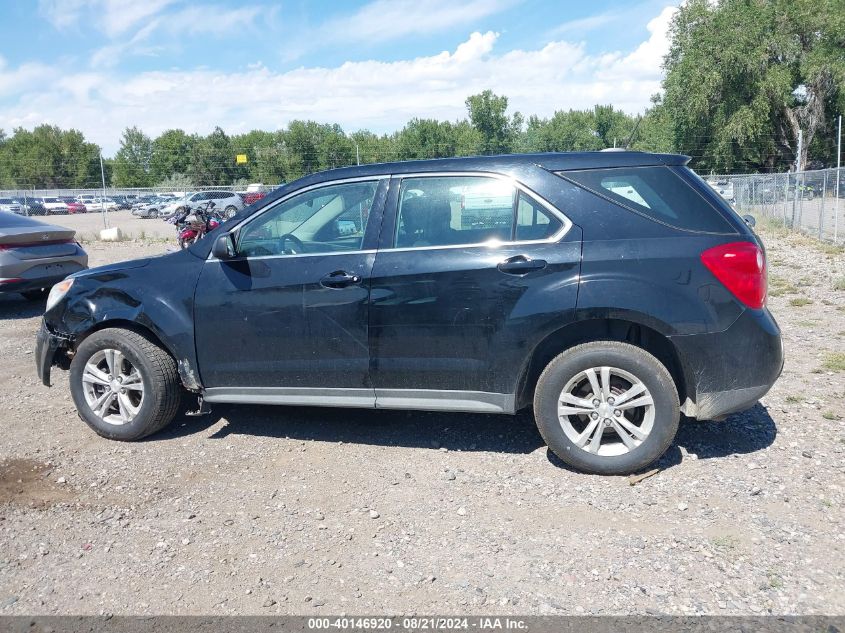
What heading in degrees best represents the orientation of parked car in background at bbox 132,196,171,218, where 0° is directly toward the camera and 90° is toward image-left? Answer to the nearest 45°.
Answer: approximately 45°

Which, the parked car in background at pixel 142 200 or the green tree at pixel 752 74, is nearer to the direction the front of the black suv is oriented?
the parked car in background

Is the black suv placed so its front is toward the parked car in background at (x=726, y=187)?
no

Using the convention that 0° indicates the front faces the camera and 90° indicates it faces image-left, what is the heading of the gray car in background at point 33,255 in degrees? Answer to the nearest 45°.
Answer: approximately 135°

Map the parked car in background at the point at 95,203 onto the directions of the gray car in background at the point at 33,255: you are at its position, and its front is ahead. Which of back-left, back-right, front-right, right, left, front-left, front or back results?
front-right

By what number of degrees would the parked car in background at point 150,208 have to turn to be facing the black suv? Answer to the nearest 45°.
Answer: approximately 45° to its left

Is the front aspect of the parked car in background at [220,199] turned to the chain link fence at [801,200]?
no

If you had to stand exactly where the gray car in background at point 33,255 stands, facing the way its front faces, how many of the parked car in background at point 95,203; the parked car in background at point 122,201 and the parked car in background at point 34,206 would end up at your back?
0

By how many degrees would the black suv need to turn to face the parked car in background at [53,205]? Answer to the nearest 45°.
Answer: approximately 45° to its right

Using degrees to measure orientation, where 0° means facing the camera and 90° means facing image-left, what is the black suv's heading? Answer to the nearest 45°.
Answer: approximately 90°
